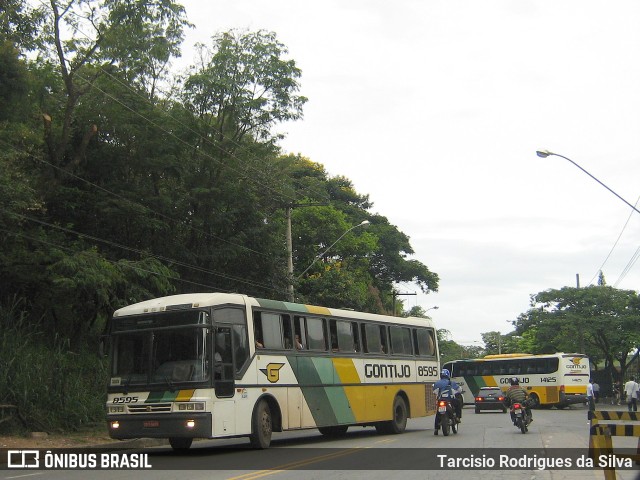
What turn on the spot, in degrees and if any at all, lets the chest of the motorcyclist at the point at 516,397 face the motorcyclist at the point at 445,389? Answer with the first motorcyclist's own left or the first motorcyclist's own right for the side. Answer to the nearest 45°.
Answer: approximately 90° to the first motorcyclist's own left

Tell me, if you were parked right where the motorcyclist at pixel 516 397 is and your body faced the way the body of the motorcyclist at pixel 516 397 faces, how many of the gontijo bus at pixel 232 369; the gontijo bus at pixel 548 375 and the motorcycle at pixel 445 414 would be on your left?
2

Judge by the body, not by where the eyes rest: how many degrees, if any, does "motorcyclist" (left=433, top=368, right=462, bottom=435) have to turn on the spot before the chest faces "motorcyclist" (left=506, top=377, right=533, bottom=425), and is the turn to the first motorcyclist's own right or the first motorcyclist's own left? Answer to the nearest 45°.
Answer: approximately 45° to the first motorcyclist's own right

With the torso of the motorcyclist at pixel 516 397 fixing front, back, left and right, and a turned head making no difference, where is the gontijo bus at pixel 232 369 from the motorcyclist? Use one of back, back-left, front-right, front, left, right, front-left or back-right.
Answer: left

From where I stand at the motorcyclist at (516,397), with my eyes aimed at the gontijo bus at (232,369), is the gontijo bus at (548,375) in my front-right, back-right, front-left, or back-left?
back-right

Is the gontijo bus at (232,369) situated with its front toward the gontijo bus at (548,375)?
no

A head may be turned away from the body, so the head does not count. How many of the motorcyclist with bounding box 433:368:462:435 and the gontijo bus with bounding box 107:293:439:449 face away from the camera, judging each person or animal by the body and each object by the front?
1

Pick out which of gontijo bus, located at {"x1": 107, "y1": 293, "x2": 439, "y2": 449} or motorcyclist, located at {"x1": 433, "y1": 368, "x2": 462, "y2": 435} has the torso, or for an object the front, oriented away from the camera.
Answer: the motorcyclist

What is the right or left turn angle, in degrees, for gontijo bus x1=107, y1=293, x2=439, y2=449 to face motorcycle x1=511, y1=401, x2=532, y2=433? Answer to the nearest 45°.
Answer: approximately 180°

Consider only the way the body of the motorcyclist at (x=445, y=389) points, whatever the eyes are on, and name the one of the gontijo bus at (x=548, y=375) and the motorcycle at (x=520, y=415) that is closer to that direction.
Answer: the gontijo bus

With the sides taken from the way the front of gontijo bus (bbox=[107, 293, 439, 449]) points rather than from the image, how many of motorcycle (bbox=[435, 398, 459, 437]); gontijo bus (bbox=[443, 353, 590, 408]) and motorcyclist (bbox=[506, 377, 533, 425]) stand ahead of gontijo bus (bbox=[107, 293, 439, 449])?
0

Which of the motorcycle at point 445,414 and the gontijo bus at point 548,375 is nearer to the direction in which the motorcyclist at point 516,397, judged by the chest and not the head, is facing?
the gontijo bus

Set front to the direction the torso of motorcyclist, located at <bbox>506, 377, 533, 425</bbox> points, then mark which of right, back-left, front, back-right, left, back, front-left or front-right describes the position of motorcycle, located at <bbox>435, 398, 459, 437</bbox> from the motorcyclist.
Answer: left

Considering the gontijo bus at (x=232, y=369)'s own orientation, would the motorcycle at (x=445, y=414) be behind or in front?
behind

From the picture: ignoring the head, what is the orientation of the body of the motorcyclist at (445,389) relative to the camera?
away from the camera
